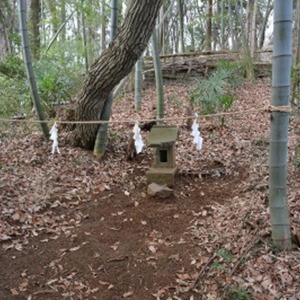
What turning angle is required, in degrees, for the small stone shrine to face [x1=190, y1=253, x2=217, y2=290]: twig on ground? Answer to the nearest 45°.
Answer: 0° — it already faces it

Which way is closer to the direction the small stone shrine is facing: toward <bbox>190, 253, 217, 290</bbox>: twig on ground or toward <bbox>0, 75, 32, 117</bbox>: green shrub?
the twig on ground

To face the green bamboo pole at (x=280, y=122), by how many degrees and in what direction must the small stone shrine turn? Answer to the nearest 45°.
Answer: approximately 45° to its left

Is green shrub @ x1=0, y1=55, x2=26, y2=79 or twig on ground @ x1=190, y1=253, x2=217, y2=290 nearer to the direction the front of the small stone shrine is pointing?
the twig on ground

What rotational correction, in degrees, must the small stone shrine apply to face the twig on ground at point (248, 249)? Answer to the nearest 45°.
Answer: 0° — it already faces it

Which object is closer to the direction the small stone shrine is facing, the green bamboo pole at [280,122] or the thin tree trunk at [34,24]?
the green bamboo pole

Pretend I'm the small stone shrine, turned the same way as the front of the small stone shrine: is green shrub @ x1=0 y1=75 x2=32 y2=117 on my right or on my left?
on my right

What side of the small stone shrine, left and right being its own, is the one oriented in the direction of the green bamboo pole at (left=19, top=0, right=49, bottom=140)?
right

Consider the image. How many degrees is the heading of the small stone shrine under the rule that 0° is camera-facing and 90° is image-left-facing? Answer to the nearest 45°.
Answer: approximately 0°

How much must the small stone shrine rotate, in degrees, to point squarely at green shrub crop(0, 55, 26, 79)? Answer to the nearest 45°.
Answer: approximately 135° to its right
